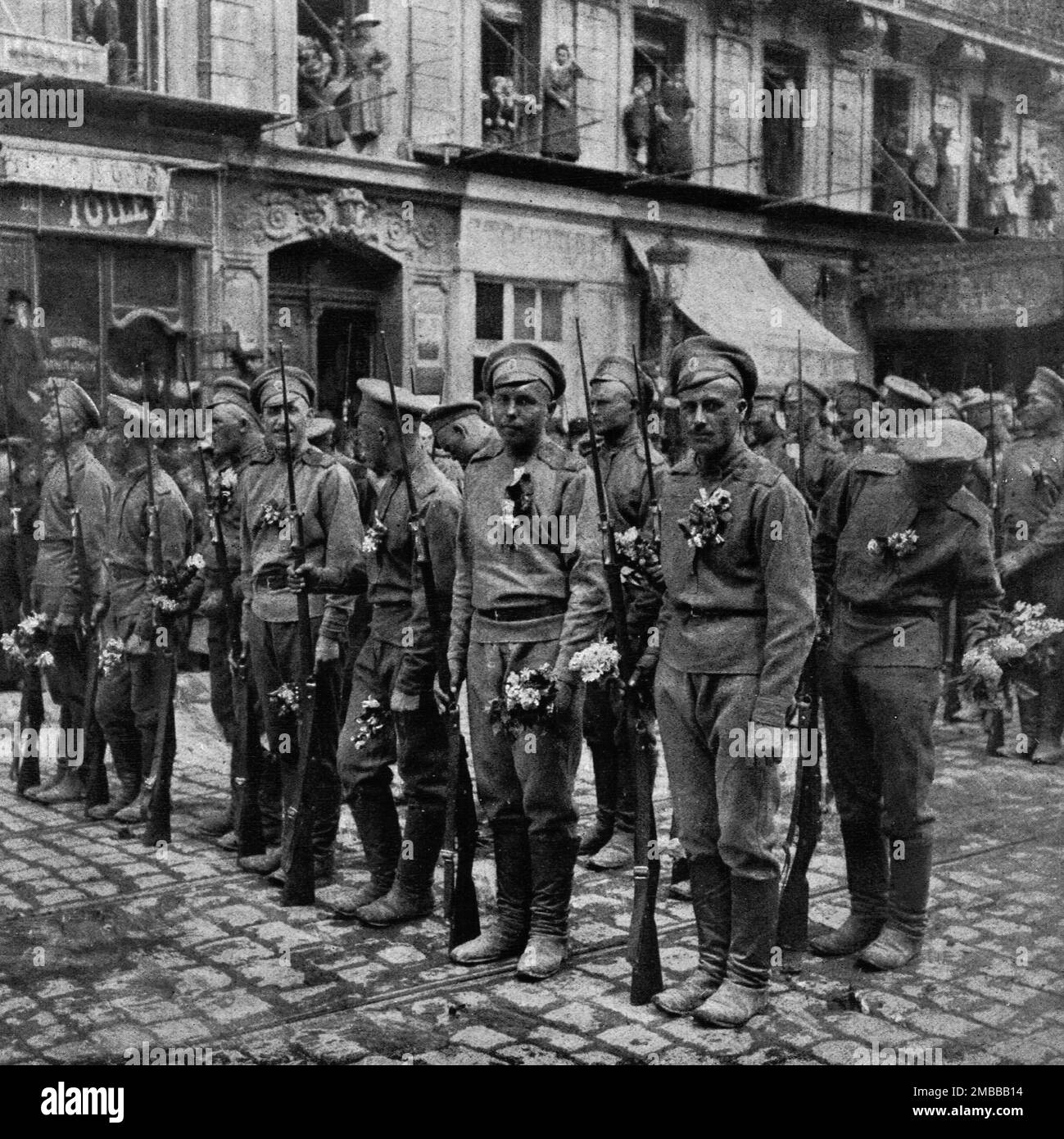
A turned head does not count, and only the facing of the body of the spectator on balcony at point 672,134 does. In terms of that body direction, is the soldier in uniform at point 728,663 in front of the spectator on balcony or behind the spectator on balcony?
in front

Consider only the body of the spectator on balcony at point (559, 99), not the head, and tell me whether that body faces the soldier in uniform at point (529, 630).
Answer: yes

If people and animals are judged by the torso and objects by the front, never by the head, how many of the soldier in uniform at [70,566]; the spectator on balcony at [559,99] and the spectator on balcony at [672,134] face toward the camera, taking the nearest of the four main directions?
2

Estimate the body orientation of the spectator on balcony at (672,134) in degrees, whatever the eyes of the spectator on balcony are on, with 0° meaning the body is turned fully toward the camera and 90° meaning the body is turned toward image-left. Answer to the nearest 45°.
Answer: approximately 0°

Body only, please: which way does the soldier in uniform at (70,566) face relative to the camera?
to the viewer's left

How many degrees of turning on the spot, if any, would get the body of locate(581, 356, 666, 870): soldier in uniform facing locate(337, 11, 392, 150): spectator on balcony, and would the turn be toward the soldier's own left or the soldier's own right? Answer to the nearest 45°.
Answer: approximately 135° to the soldier's own right

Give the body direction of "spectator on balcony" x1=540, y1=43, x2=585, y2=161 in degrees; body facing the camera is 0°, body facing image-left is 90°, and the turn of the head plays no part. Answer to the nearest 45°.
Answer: approximately 0°

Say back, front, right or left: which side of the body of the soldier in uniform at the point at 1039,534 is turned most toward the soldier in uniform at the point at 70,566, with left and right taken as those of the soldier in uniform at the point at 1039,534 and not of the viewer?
front

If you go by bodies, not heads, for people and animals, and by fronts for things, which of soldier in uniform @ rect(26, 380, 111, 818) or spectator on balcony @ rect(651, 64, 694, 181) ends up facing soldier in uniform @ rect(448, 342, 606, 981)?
the spectator on balcony

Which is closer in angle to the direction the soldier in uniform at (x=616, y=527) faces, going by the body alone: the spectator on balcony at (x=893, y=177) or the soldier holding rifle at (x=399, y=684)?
the soldier holding rifle

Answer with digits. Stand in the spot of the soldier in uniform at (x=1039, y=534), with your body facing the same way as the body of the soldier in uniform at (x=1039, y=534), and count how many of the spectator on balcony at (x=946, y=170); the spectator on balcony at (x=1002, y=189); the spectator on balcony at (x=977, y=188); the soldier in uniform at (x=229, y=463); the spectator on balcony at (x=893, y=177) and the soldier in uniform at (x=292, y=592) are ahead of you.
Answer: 2
